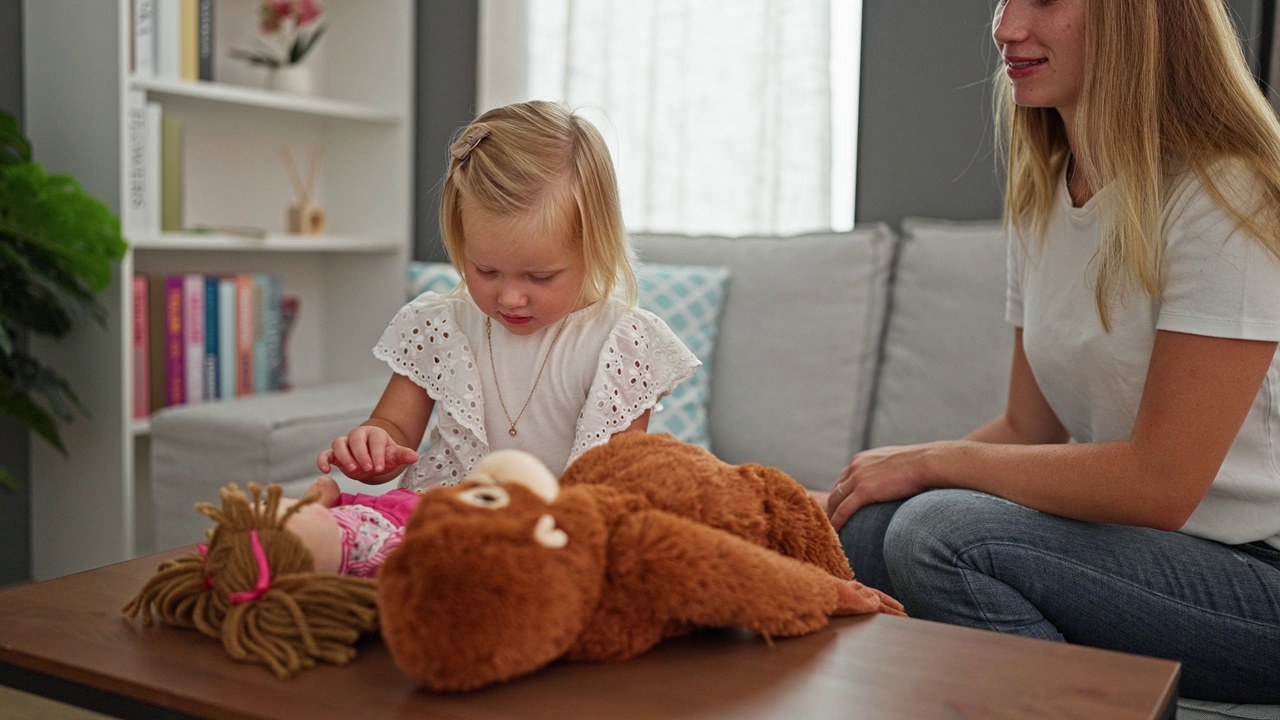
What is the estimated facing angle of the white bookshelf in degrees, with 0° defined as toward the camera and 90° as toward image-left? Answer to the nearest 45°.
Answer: approximately 315°

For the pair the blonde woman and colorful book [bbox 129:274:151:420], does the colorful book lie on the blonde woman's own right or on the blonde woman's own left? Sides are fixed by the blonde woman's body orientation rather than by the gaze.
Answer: on the blonde woman's own right

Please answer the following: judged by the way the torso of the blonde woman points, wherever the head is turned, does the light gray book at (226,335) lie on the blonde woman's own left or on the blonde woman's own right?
on the blonde woman's own right

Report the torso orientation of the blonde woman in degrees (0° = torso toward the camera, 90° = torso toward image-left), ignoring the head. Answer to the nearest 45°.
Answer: approximately 45°
